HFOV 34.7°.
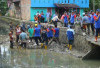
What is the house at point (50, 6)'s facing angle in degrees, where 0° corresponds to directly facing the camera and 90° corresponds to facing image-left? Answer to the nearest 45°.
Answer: approximately 0°

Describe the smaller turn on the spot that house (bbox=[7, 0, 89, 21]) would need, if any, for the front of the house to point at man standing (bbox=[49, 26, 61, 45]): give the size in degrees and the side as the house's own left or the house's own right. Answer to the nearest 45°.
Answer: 0° — it already faces them
